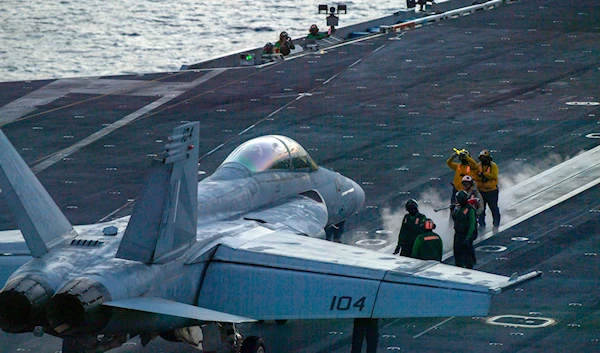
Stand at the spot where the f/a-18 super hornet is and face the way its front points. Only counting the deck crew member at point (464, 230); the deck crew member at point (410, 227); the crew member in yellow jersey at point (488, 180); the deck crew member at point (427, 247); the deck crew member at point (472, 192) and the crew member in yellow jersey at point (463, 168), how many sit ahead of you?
6

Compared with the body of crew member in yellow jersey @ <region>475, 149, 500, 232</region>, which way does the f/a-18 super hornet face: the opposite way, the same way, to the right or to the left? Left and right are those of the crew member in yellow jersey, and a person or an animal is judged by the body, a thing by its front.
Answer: the opposite way

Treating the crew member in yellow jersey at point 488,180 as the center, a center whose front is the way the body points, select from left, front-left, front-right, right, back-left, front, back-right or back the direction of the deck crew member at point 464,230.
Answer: front-left

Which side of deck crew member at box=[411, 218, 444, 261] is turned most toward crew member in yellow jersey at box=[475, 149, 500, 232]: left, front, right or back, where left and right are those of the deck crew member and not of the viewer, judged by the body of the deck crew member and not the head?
front

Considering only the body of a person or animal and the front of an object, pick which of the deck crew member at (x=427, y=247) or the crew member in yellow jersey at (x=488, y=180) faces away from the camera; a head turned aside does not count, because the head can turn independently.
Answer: the deck crew member

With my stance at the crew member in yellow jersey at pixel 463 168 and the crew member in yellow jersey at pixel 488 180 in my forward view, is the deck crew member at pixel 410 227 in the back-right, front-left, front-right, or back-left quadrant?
back-right

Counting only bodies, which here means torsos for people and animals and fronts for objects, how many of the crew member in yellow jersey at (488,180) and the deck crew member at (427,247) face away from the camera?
1

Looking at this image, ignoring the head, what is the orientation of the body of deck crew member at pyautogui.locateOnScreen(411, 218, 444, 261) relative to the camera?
away from the camera

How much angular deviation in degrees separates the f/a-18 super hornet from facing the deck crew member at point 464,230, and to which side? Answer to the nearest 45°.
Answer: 0° — it already faces them

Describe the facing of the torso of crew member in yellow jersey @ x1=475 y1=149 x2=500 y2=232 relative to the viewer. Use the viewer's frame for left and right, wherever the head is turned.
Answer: facing the viewer and to the left of the viewer

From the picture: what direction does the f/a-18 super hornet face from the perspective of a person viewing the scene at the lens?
facing away from the viewer and to the right of the viewer

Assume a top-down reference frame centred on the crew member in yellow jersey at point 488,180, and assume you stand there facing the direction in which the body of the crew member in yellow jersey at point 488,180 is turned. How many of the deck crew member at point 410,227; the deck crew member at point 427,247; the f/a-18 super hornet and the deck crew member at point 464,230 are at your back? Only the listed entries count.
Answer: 0

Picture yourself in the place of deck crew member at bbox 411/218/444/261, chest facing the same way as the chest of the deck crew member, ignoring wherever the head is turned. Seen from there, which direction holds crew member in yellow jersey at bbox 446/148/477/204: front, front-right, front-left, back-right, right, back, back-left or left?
front
